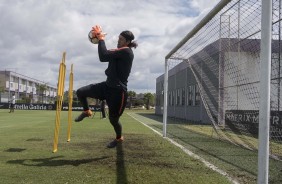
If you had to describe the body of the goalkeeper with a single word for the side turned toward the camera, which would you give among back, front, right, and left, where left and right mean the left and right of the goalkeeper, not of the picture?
left

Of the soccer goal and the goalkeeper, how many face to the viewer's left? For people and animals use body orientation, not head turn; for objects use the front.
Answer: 2

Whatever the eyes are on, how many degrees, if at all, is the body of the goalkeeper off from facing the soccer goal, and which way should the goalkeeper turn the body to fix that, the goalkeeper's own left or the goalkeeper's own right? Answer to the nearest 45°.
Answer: approximately 135° to the goalkeeper's own right

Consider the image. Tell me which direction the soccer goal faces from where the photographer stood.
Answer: facing to the left of the viewer

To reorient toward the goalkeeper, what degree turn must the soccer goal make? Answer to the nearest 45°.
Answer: approximately 45° to its left
